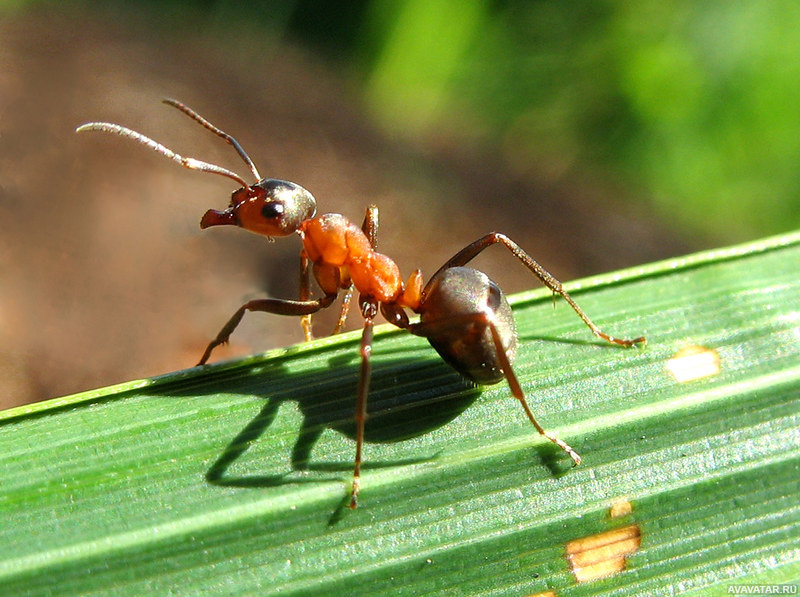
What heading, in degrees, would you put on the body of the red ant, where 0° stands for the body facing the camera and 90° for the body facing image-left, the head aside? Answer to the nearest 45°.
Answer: approximately 90°
